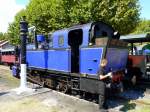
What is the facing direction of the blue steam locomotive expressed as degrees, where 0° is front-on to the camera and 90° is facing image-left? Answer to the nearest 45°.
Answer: approximately 135°

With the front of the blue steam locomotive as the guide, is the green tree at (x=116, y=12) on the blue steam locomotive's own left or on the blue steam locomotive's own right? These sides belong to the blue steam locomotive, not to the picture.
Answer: on the blue steam locomotive's own right
